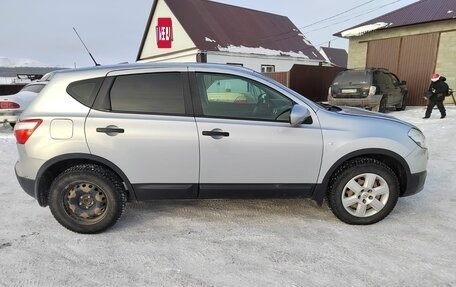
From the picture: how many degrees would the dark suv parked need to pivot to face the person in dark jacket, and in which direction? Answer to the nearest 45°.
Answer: approximately 45° to its right

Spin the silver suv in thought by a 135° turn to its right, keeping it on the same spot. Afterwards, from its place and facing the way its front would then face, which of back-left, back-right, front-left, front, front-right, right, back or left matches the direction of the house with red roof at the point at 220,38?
back-right

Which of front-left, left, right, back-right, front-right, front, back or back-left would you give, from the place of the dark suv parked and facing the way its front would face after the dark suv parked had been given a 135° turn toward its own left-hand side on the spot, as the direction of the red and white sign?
front-right

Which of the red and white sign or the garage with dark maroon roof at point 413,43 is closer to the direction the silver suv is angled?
the garage with dark maroon roof

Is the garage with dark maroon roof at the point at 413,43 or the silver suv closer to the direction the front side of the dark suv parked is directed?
the garage with dark maroon roof

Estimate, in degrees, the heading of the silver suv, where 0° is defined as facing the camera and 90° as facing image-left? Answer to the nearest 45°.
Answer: approximately 270°

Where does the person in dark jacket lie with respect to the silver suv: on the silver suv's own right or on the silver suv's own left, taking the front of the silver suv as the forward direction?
on the silver suv's own left

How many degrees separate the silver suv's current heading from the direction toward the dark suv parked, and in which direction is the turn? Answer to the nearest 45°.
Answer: approximately 45° to its left

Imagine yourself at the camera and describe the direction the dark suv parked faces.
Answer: facing away from the viewer and to the right of the viewer

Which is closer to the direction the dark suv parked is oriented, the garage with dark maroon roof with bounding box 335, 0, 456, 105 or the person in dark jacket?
the garage with dark maroon roof
